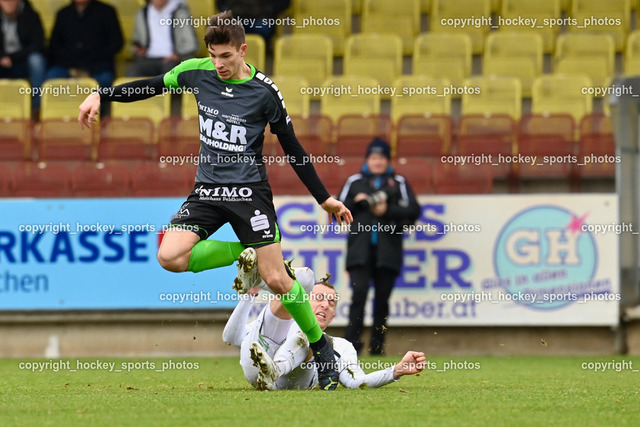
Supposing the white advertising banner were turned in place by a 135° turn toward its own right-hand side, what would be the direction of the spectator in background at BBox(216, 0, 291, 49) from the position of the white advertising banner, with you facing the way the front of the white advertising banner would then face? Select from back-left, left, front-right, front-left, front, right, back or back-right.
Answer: front

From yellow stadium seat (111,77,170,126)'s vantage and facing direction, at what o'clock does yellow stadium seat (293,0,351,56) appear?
yellow stadium seat (293,0,351,56) is roughly at 8 o'clock from yellow stadium seat (111,77,170,126).

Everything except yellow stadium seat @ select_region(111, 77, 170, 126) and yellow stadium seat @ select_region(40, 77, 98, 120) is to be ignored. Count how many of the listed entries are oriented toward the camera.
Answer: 2

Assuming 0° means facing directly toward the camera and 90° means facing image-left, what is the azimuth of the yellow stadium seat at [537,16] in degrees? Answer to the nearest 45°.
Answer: approximately 0°
